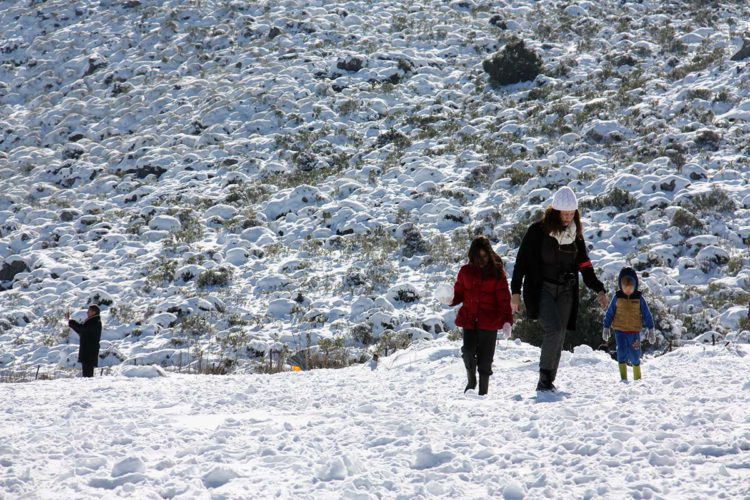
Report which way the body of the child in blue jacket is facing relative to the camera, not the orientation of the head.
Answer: toward the camera

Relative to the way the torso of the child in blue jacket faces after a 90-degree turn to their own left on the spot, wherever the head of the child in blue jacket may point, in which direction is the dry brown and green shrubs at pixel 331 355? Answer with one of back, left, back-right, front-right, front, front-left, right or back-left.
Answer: back-left

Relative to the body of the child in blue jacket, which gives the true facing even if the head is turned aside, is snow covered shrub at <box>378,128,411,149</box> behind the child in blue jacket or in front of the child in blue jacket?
behind

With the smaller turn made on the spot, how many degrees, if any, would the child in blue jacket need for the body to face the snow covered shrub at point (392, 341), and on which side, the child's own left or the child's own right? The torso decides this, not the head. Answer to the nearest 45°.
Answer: approximately 135° to the child's own right

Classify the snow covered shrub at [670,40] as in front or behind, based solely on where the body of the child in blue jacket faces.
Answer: behind

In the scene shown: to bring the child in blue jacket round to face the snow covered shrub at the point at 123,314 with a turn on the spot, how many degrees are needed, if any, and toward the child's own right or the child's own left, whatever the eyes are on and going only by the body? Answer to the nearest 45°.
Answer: approximately 135° to the child's own right

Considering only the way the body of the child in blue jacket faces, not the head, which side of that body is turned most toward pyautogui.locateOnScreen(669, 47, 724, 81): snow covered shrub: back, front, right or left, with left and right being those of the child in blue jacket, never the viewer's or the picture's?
back

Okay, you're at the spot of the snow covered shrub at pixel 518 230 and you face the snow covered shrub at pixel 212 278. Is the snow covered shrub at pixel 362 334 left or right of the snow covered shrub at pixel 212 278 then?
left

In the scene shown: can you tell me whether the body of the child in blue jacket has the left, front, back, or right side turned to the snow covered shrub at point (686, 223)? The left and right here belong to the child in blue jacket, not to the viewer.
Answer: back

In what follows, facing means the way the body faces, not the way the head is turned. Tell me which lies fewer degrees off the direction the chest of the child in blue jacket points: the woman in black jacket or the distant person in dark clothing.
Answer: the woman in black jacket

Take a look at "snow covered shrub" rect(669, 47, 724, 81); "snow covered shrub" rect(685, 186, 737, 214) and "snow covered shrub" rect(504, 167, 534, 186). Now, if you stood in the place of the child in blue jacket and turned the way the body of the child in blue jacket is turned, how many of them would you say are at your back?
3

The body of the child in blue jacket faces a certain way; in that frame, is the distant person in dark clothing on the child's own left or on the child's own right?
on the child's own right

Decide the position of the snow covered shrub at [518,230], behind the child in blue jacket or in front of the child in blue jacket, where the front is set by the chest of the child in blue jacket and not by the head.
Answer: behind
